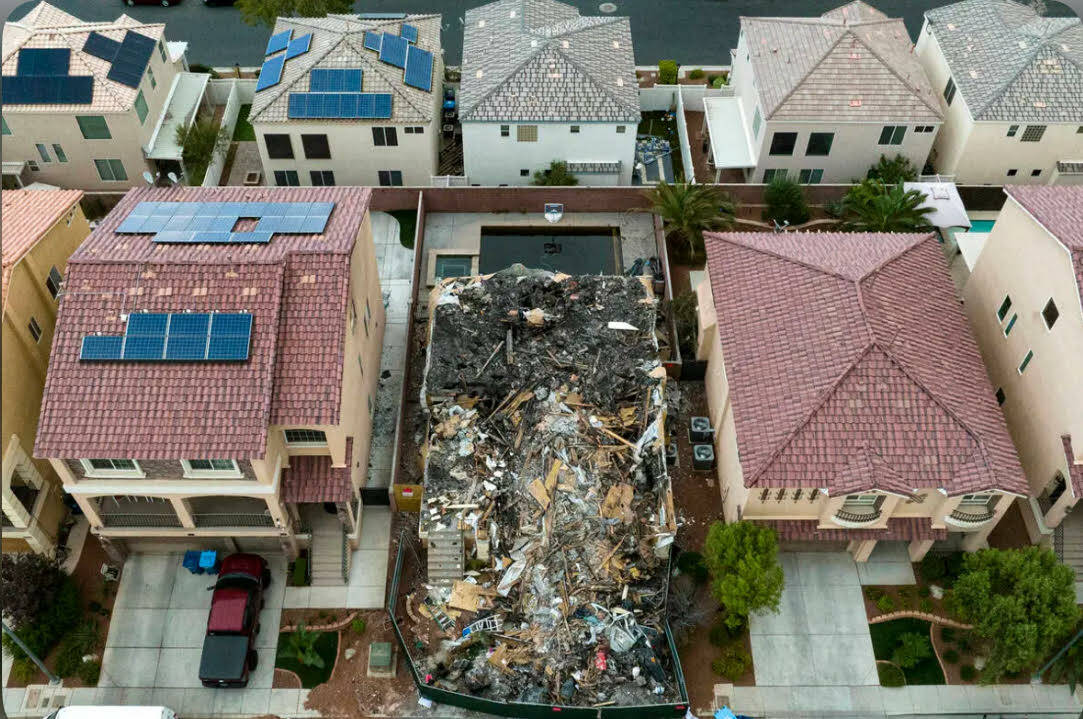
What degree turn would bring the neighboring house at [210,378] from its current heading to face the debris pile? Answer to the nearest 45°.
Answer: approximately 90° to its left

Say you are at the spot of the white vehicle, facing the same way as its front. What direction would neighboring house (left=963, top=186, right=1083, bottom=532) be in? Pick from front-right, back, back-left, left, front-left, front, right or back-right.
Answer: back

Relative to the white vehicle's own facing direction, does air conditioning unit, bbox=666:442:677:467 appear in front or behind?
behind

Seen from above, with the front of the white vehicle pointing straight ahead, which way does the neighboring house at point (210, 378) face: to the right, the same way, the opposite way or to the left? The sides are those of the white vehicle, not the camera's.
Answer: to the left

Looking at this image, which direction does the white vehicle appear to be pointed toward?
to the viewer's left

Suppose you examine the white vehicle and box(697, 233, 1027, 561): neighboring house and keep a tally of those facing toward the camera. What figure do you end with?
1

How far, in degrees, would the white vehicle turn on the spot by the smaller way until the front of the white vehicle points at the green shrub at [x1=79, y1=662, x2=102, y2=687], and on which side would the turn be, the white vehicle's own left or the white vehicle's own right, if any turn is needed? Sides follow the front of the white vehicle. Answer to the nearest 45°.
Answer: approximately 90° to the white vehicle's own right

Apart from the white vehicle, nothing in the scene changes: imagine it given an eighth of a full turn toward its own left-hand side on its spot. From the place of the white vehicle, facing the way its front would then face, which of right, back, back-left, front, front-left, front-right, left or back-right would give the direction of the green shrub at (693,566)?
back-left
